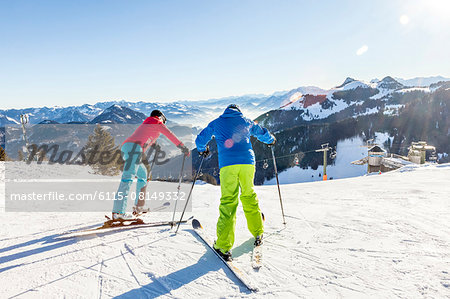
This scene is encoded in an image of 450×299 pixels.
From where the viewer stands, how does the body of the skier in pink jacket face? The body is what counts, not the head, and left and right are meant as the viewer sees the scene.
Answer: facing away from the viewer and to the right of the viewer

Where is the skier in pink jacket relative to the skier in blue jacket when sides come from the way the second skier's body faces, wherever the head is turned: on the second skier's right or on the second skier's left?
on the second skier's left

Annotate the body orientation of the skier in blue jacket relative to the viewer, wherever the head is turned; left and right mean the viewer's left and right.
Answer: facing away from the viewer

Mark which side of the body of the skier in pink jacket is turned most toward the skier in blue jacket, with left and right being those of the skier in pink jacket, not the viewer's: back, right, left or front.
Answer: right
